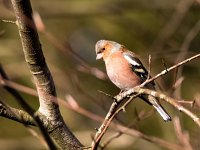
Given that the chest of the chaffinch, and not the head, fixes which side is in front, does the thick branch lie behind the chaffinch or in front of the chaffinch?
in front

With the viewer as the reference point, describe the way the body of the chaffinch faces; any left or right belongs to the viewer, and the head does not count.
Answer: facing the viewer and to the left of the viewer

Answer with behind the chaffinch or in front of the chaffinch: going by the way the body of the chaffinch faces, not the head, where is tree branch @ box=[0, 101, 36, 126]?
in front
